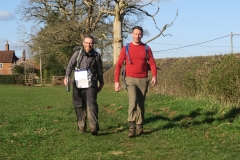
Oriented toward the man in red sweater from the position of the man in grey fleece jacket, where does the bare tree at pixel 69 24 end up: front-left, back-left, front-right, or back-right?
back-left

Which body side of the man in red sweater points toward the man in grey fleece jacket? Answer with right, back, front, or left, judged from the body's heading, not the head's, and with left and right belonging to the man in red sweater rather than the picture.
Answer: right

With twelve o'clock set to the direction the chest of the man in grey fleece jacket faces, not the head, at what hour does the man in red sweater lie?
The man in red sweater is roughly at 10 o'clock from the man in grey fleece jacket.

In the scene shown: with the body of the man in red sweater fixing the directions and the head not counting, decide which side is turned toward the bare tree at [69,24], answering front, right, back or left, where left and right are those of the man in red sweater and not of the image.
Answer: back

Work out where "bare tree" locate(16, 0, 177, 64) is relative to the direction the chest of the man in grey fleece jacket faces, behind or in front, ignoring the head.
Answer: behind

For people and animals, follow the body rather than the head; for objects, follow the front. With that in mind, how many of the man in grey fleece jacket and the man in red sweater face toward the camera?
2

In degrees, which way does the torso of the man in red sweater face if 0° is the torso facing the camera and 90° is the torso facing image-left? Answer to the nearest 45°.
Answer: approximately 0°
